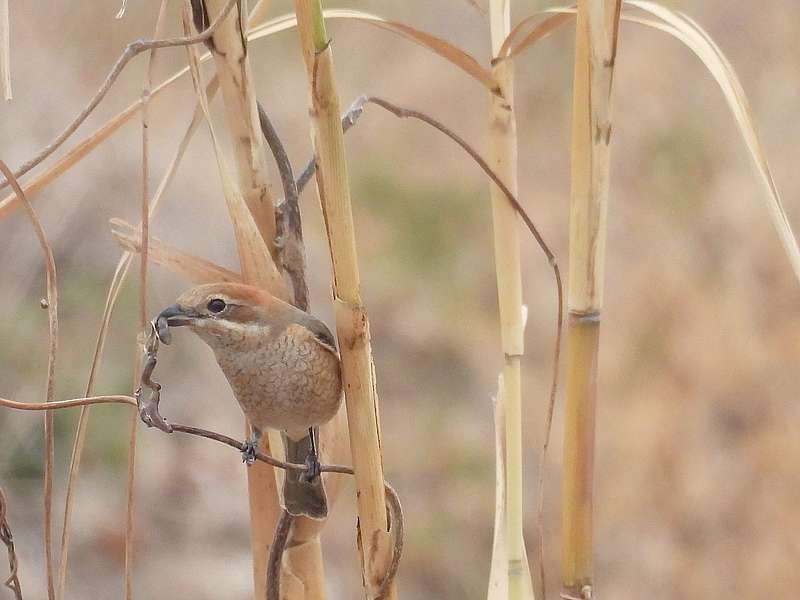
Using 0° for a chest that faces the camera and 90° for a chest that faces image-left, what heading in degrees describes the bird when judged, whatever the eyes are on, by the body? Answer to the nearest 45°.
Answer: approximately 45°
